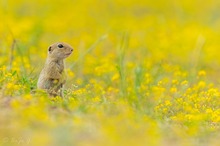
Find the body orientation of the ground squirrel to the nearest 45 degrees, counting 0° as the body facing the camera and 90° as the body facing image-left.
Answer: approximately 270°
